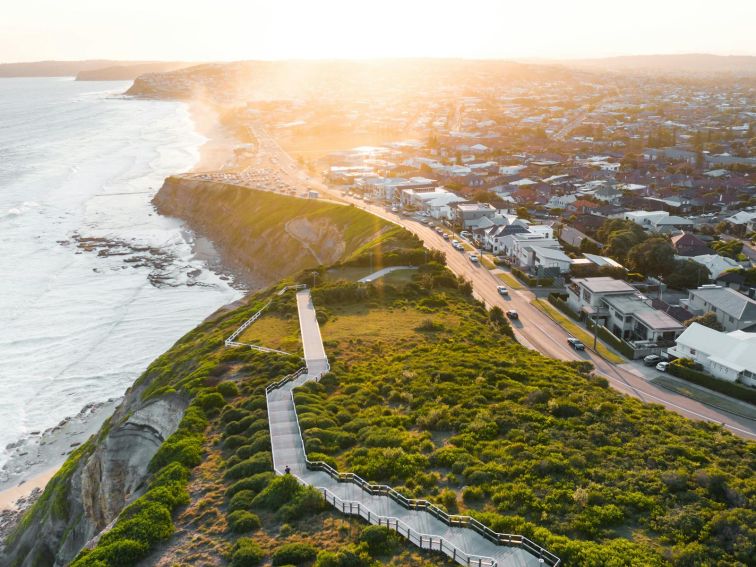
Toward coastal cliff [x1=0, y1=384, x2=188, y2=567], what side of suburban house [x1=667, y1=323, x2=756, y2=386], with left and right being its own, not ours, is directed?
front

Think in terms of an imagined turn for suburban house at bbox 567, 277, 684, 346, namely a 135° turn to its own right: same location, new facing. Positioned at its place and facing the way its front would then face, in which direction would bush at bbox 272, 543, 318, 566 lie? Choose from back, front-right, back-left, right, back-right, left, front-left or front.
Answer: back

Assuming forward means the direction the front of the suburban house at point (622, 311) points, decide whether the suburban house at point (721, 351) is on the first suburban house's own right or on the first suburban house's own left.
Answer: on the first suburban house's own left

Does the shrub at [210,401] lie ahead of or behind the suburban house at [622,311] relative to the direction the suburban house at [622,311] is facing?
ahead

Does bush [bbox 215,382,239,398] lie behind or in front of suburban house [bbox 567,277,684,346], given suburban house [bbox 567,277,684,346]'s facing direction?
in front

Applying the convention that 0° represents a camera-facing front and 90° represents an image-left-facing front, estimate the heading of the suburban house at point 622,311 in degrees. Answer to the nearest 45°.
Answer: approximately 45°

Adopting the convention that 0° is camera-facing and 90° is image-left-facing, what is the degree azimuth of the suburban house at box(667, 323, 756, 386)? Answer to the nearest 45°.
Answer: approximately 45°

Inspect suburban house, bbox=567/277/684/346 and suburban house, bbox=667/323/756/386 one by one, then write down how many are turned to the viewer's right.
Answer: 0

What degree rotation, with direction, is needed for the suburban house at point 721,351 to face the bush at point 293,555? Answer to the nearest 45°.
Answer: approximately 45° to its left

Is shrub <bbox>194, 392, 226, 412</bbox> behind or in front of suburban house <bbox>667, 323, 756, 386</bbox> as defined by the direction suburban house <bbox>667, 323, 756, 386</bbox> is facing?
in front

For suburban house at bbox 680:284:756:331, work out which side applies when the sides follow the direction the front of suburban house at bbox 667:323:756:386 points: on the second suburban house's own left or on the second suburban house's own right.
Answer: on the second suburban house's own right
